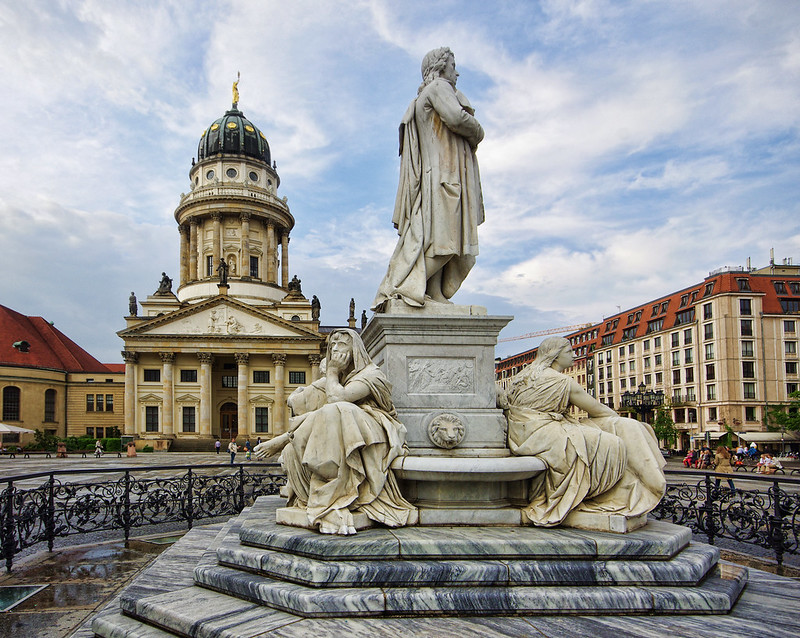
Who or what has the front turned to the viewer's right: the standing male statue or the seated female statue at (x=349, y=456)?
the standing male statue

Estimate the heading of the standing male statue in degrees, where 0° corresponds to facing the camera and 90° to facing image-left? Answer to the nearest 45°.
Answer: approximately 270°

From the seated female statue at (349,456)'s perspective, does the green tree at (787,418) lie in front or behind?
behind

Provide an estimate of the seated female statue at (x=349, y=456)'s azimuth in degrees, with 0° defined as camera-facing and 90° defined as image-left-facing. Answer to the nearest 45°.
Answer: approximately 45°

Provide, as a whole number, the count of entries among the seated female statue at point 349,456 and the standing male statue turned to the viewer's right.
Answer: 1
